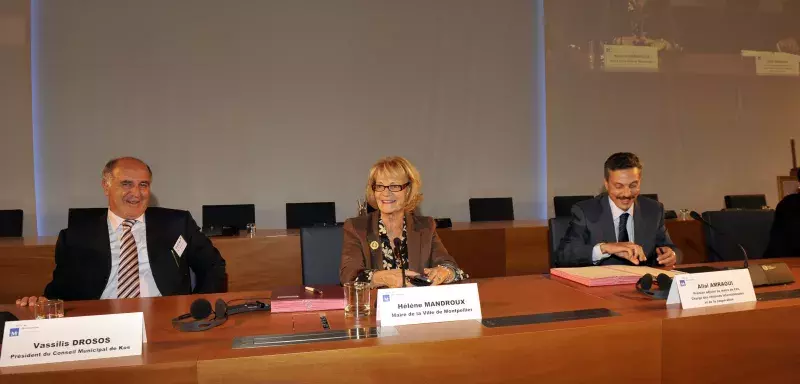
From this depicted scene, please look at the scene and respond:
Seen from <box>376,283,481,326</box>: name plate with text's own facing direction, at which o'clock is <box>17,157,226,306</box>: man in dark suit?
The man in dark suit is roughly at 4 o'clock from the name plate with text.

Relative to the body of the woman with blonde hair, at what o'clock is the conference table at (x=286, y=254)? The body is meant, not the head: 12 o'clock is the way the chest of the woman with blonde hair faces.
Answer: The conference table is roughly at 5 o'clock from the woman with blonde hair.

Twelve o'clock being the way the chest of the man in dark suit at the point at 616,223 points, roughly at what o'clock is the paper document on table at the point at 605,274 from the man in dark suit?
The paper document on table is roughly at 12 o'clock from the man in dark suit.

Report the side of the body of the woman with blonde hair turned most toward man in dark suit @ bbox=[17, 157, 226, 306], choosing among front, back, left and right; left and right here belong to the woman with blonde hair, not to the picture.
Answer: right

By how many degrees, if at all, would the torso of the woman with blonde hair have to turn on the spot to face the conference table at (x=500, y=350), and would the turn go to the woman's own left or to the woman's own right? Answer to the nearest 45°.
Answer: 0° — they already face it
